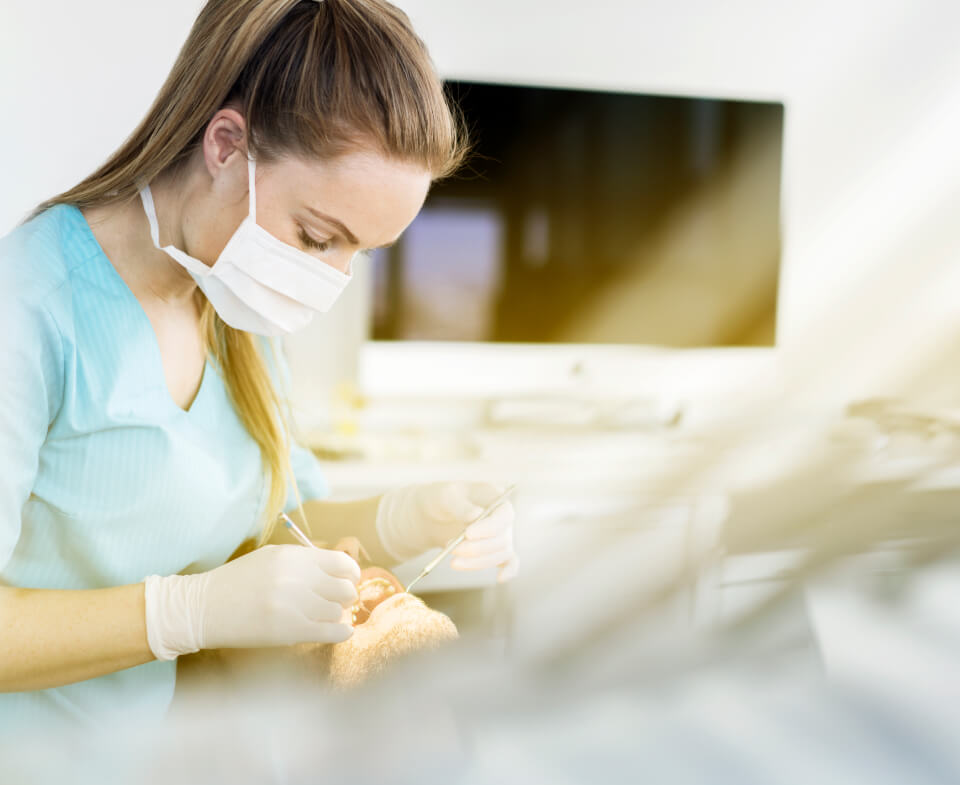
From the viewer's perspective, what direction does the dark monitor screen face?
toward the camera

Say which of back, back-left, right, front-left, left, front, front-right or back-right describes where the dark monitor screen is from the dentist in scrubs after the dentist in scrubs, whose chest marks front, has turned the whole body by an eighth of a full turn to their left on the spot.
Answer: front-left

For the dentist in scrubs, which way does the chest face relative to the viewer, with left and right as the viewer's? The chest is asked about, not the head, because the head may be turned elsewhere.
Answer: facing the viewer and to the right of the viewer
